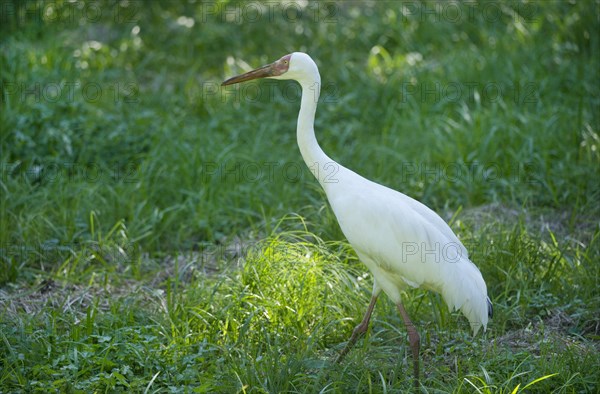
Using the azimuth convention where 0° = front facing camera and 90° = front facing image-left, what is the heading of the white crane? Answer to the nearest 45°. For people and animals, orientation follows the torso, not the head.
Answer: approximately 90°
